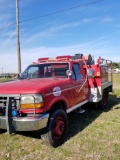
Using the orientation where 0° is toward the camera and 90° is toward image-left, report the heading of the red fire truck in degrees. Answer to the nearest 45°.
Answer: approximately 45°
